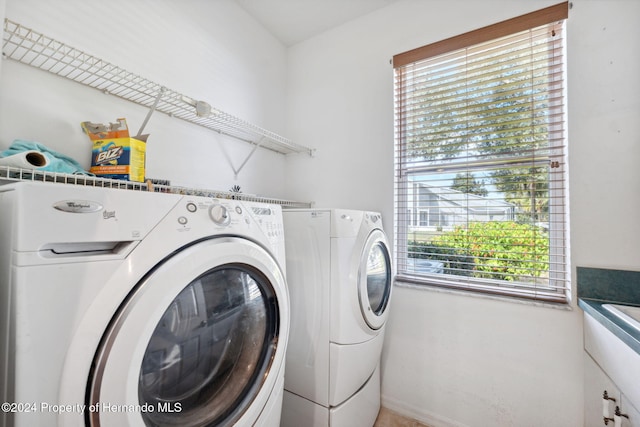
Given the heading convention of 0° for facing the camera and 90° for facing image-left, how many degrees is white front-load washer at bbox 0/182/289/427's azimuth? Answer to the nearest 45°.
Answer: approximately 315°

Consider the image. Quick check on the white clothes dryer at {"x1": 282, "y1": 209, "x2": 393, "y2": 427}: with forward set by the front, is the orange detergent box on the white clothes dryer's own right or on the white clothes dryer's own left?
on the white clothes dryer's own right

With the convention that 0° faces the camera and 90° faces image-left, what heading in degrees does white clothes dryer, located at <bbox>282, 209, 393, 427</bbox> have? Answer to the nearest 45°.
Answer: approximately 315°

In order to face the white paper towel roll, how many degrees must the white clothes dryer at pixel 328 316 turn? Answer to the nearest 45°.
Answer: approximately 90° to its right

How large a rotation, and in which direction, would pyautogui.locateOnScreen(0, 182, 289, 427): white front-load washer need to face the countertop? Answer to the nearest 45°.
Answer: approximately 45° to its left
